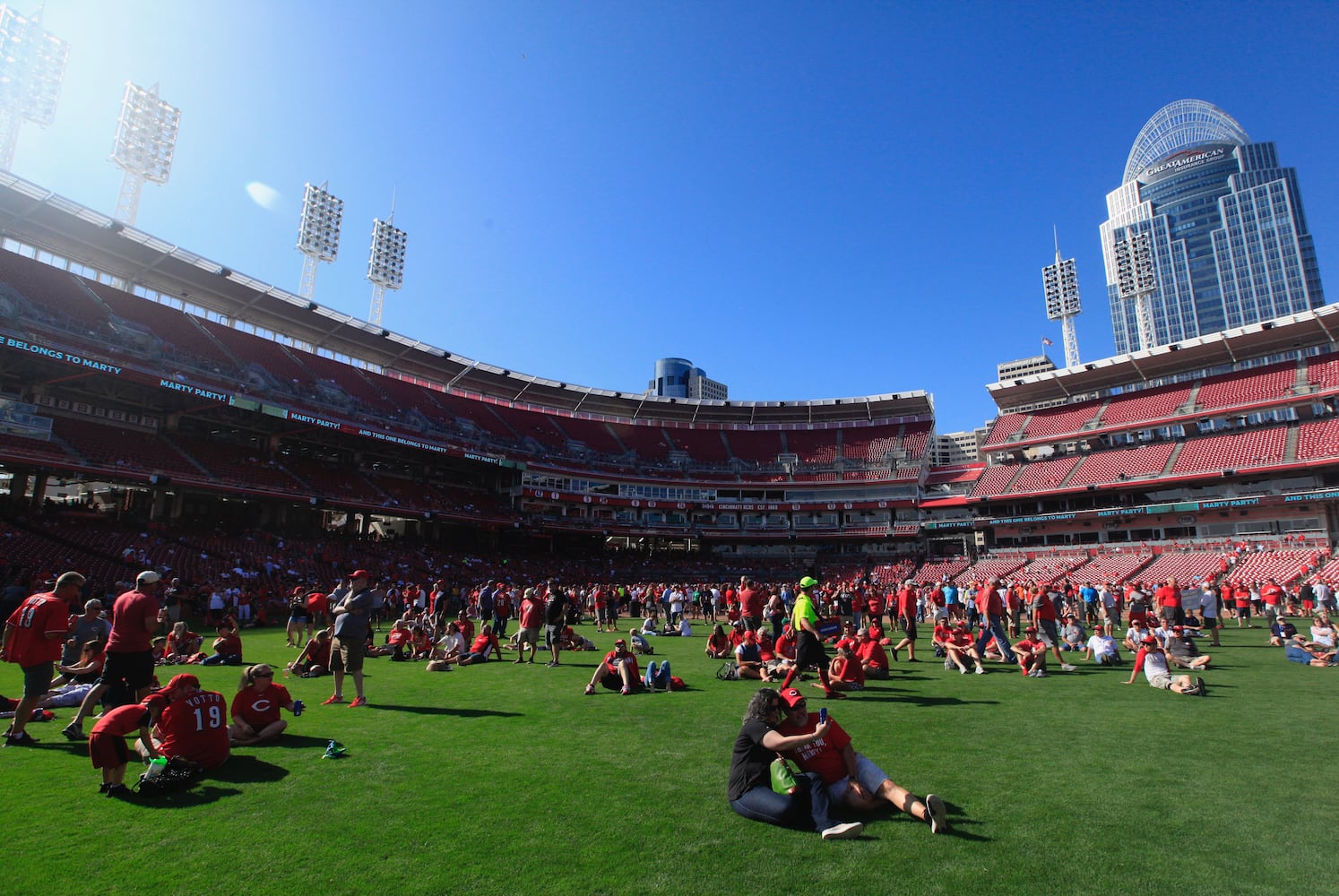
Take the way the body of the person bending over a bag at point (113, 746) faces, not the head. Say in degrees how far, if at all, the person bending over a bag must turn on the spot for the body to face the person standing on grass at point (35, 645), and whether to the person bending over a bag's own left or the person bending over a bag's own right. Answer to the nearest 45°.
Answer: approximately 90° to the person bending over a bag's own left

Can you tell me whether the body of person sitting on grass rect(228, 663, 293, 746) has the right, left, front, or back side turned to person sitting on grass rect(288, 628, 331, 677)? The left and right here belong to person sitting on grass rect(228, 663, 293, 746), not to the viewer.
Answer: back

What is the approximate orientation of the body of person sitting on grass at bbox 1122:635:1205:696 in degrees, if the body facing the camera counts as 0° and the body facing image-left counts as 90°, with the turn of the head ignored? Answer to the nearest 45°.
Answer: approximately 315°

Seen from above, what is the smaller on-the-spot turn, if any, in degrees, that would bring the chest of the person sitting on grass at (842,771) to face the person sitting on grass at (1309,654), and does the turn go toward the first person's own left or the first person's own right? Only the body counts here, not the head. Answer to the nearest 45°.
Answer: approximately 90° to the first person's own left

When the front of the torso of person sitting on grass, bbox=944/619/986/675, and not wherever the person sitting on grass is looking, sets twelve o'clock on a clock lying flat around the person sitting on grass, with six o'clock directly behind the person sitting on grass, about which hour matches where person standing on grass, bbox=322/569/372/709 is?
The person standing on grass is roughly at 3 o'clock from the person sitting on grass.

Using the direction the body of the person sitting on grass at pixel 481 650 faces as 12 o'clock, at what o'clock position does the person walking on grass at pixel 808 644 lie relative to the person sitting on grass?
The person walking on grass is roughly at 9 o'clock from the person sitting on grass.
